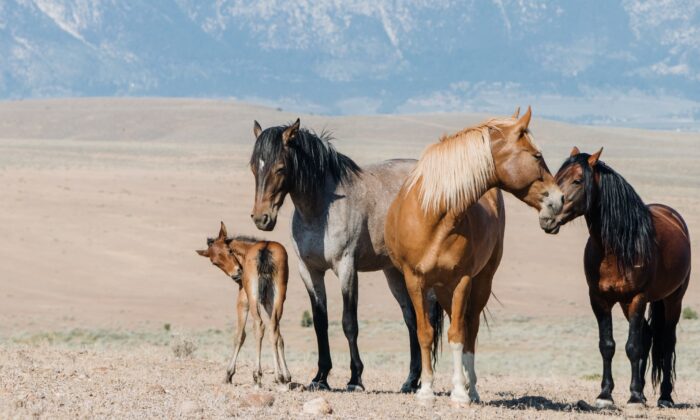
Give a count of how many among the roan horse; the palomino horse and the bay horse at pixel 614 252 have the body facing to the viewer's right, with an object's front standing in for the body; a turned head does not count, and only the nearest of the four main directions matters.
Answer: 0

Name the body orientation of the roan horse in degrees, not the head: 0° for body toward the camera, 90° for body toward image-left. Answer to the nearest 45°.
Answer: approximately 45°

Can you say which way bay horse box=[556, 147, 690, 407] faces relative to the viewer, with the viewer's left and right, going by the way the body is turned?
facing the viewer and to the left of the viewer

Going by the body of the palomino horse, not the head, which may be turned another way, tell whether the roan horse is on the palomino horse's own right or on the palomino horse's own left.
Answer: on the palomino horse's own right

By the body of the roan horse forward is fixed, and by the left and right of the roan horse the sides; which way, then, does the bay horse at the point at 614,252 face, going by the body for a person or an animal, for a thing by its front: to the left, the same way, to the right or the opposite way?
the same way

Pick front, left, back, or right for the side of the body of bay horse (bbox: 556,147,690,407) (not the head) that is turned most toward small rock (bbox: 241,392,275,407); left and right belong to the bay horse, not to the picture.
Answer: front

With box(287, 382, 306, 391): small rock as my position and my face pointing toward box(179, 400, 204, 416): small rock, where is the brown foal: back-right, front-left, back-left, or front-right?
front-right

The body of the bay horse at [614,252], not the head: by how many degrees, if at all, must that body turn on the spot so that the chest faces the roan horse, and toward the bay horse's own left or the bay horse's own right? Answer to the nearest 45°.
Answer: approximately 45° to the bay horse's own right

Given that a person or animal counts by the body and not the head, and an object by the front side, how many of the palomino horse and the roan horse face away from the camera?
0

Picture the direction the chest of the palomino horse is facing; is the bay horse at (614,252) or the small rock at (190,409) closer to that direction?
the small rock
